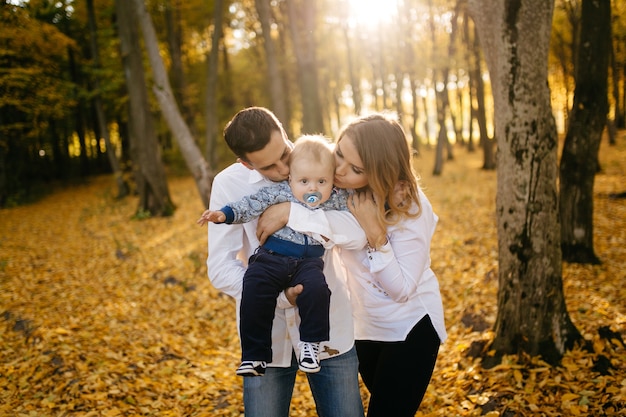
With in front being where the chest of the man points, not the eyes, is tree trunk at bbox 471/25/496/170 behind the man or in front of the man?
behind

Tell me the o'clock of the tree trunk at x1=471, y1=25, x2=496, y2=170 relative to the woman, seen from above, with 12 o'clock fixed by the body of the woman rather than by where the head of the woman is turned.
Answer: The tree trunk is roughly at 5 o'clock from the woman.

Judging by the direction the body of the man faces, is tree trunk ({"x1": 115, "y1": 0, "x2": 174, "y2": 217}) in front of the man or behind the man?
behind

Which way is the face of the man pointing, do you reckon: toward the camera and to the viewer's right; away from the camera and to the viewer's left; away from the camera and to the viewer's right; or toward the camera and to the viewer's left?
toward the camera and to the viewer's right

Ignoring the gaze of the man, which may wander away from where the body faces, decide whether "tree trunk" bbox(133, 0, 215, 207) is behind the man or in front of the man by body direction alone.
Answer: behind

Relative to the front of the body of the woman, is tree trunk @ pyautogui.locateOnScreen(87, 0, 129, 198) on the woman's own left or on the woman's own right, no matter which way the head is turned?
on the woman's own right

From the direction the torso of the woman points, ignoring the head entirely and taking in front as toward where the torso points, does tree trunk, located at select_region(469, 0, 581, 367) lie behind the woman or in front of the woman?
behind

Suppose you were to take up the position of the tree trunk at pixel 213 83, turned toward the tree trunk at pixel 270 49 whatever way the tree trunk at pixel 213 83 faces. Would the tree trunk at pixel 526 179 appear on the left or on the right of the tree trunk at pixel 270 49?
right

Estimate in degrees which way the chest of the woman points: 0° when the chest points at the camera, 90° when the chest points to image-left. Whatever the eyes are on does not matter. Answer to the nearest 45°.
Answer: approximately 45°

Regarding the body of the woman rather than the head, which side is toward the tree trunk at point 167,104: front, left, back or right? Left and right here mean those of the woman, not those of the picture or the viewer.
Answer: right

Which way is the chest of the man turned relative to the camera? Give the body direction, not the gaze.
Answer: toward the camera

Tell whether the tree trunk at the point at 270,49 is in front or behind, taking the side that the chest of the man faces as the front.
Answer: behind

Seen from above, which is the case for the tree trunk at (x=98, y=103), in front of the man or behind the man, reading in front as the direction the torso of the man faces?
behind

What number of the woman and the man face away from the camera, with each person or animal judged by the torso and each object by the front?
0
